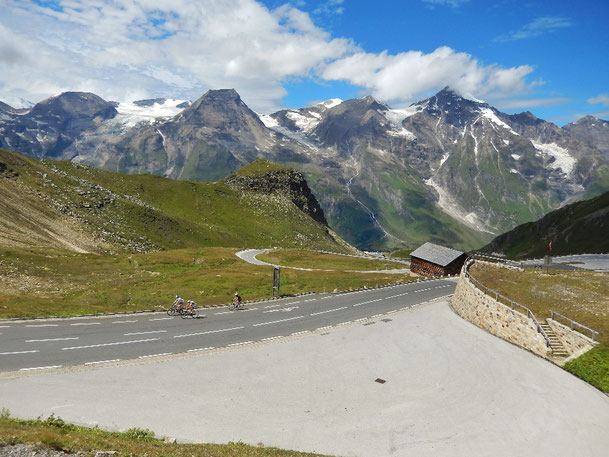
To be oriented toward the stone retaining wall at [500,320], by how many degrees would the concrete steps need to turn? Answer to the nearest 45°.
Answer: approximately 135° to its right

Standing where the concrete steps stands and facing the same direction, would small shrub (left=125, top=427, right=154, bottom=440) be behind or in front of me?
in front

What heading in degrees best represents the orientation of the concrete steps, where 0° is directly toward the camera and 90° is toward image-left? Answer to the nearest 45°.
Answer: approximately 0°
